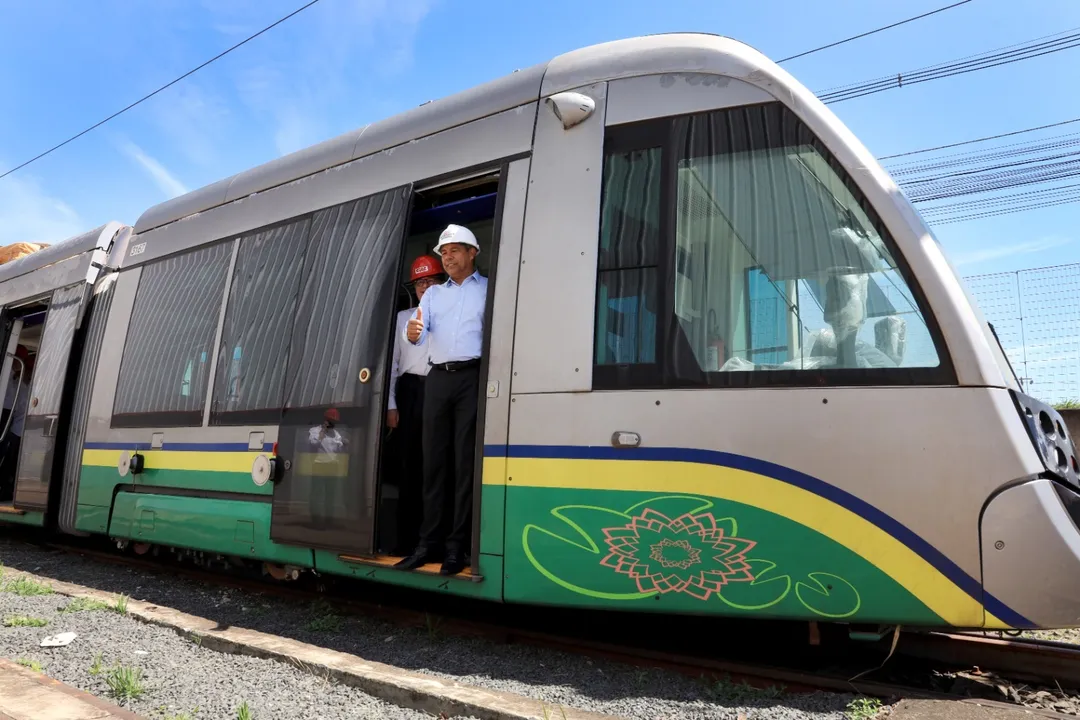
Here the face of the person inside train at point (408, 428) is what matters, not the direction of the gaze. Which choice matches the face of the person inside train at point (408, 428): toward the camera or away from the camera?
toward the camera

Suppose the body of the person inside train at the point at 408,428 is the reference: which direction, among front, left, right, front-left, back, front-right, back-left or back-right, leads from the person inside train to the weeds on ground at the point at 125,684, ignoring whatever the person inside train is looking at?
front-right

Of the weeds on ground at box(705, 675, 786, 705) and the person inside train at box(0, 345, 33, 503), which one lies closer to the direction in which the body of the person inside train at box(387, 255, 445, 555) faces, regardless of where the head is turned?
the weeds on ground

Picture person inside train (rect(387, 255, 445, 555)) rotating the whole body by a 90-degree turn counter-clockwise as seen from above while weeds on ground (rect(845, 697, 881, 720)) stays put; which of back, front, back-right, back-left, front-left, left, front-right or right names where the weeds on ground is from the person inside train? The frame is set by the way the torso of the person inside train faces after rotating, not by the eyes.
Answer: front-right

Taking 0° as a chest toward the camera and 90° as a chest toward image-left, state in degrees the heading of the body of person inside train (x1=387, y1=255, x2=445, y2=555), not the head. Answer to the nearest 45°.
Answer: approximately 0°
